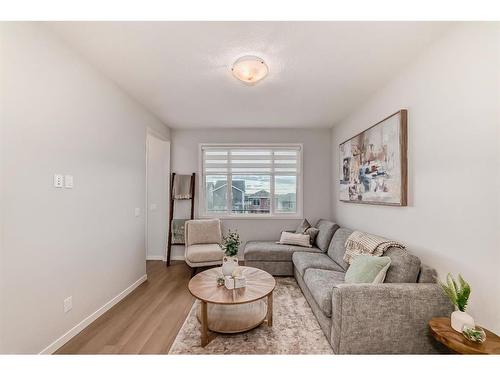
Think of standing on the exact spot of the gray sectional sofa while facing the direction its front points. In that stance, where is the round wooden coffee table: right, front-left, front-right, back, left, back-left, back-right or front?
front

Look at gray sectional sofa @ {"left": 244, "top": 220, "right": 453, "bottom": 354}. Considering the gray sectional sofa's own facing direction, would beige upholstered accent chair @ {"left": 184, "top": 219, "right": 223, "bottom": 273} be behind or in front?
in front

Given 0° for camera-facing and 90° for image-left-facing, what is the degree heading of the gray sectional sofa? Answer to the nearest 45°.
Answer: approximately 90°
